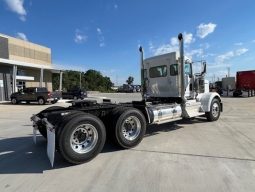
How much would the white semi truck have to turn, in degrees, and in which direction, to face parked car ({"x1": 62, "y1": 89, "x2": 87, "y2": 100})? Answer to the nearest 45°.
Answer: approximately 45° to its left

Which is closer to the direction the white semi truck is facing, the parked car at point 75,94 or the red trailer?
the red trailer

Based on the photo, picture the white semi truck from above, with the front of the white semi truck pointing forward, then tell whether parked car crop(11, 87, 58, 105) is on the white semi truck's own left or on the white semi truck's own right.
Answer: on the white semi truck's own left

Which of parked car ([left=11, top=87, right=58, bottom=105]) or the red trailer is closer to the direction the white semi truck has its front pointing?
the red trailer

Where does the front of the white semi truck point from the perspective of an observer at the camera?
facing away from the viewer and to the right of the viewer
